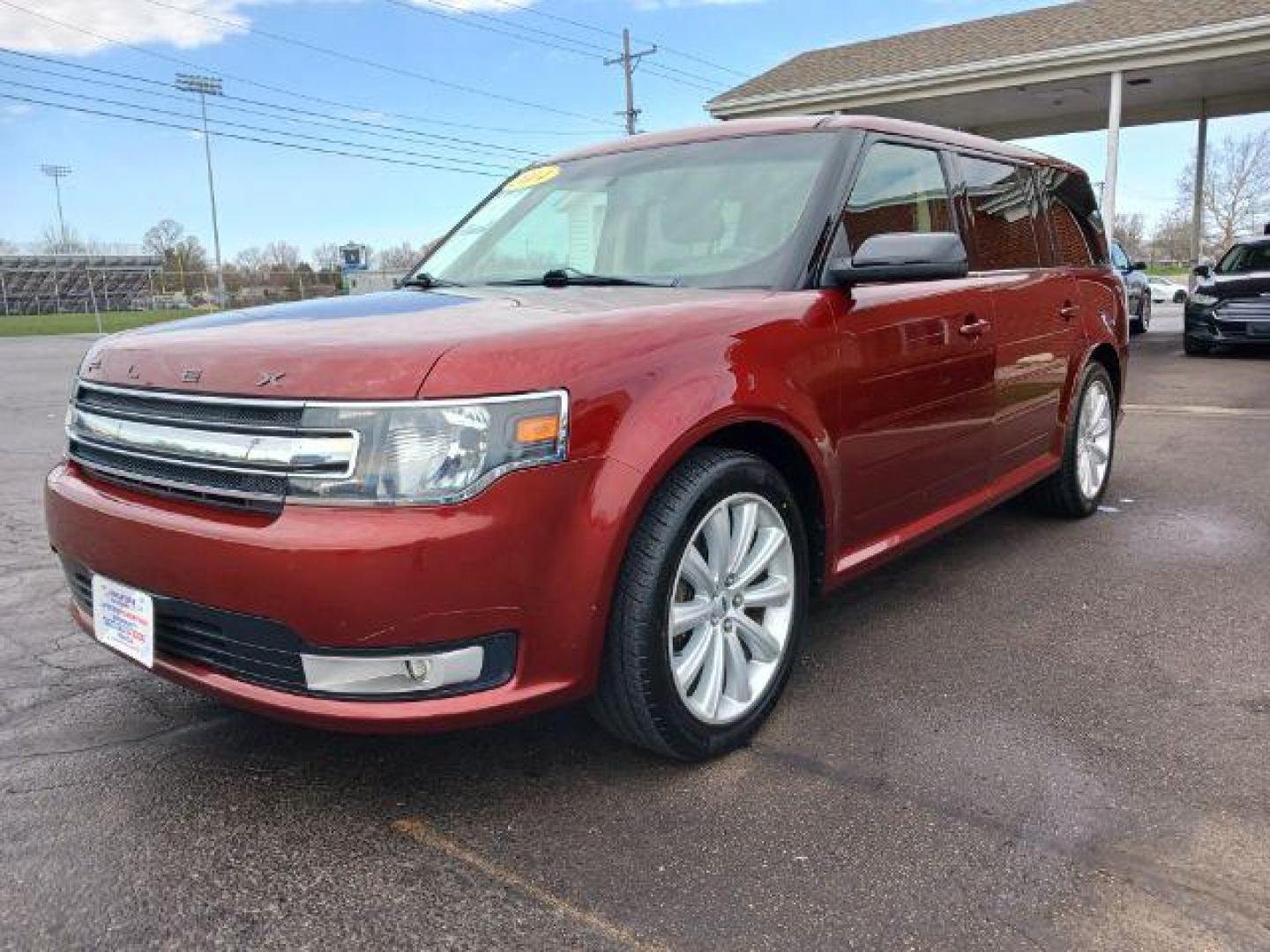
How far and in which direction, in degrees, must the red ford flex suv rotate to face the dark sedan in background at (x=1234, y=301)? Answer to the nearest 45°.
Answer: approximately 180°

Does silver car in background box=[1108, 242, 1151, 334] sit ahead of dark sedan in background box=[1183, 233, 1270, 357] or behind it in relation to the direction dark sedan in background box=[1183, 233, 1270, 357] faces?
behind

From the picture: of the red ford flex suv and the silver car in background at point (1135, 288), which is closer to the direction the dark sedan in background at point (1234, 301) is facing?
the red ford flex suv

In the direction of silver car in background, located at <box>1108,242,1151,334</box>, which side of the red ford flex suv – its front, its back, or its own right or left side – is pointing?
back

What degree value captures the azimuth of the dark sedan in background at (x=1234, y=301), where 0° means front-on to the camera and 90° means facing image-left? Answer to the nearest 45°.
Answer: approximately 0°

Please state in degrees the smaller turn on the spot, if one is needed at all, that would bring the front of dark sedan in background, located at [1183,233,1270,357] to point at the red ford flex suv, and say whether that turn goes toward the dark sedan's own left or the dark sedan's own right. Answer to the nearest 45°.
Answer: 0° — it already faces it

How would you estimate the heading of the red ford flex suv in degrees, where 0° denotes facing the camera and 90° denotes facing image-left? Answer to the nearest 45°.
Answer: approximately 45°
